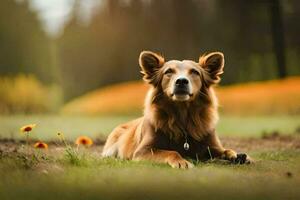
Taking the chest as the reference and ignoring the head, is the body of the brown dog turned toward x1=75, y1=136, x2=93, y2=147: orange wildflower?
no
